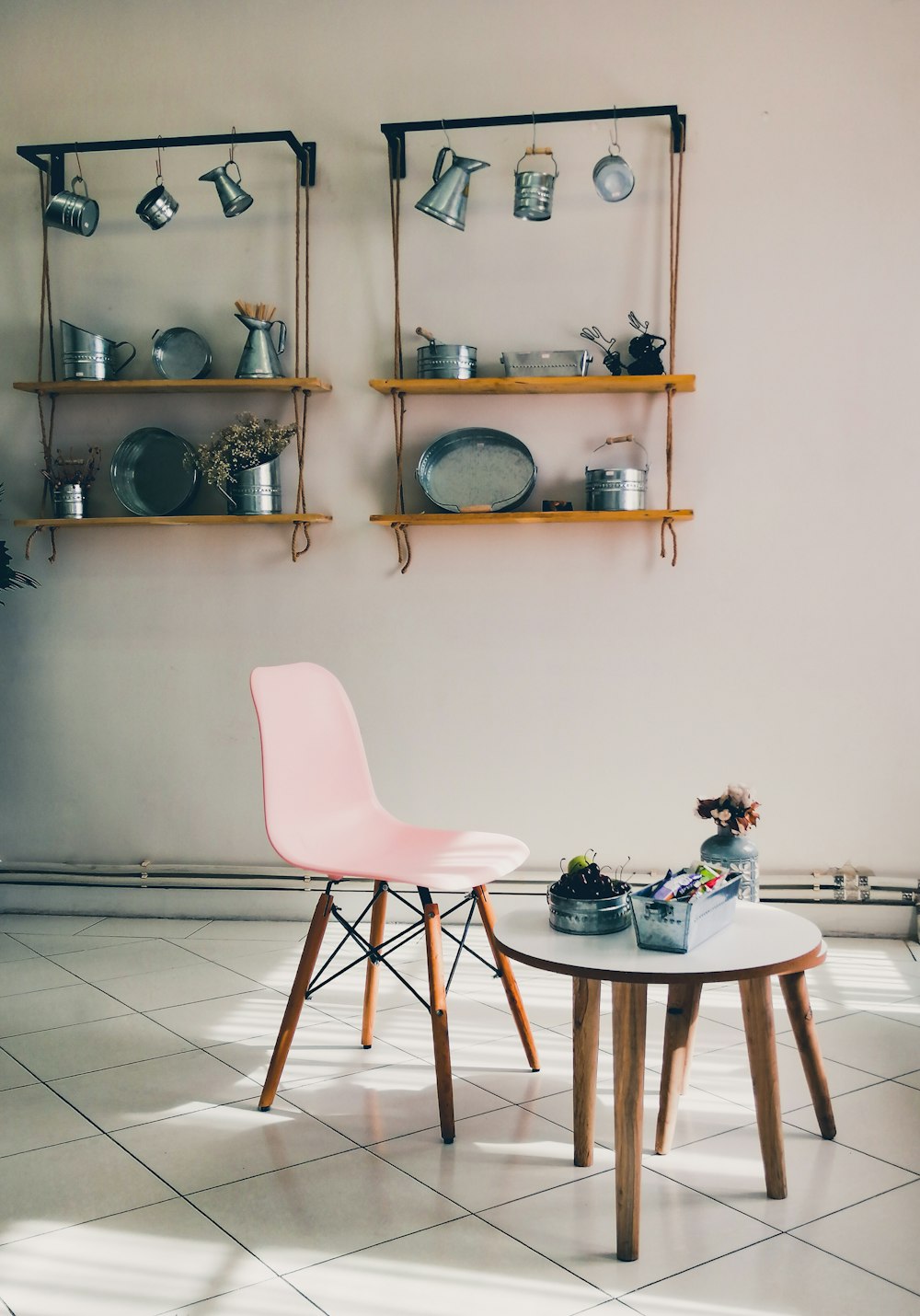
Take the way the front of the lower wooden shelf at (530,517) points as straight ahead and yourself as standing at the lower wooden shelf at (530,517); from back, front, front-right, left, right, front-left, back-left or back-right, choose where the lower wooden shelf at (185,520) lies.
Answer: right

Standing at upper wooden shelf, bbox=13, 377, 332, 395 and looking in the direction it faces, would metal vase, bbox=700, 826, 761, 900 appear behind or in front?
in front

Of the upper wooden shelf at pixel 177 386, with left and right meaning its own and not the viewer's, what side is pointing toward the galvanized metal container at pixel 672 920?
front

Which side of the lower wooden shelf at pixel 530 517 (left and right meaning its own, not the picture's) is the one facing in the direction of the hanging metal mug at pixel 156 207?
right

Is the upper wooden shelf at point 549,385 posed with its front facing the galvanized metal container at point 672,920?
yes

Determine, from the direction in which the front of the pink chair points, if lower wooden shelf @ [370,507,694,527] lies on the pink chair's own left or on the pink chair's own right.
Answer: on the pink chair's own left

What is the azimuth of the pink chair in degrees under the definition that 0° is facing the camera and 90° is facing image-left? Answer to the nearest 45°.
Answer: approximately 315°

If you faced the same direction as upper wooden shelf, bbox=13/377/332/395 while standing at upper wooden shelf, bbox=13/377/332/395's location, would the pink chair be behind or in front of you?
in front

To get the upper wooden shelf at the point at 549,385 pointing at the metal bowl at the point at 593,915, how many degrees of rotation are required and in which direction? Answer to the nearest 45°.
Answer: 0° — it already faces it
